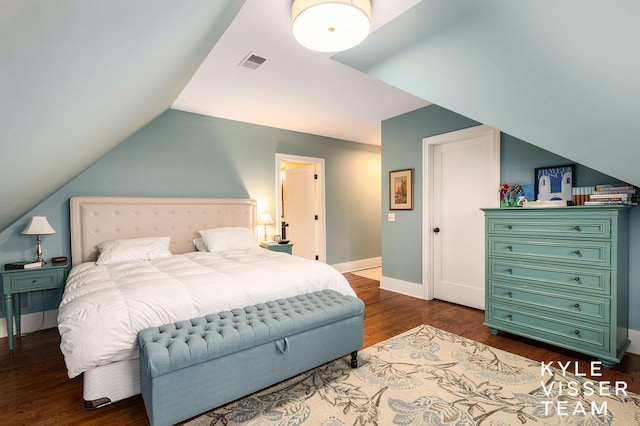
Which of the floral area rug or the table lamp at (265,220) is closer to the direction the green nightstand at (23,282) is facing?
the floral area rug

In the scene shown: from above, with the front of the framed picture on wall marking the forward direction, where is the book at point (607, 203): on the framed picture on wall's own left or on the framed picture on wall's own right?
on the framed picture on wall's own left

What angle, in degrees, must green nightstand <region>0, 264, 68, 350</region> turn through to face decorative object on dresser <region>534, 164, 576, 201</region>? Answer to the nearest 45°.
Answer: approximately 45° to its left

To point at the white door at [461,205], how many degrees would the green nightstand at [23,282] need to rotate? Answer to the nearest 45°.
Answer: approximately 45° to its left

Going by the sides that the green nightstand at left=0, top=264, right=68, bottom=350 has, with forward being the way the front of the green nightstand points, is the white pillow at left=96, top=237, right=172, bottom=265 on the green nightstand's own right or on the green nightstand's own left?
on the green nightstand's own left

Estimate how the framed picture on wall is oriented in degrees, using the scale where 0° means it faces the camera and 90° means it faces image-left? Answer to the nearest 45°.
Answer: approximately 45°

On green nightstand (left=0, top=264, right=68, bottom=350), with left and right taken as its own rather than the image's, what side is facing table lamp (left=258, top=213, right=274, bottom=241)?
left

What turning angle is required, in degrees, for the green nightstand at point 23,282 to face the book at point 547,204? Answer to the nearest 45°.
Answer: approximately 45° to its left

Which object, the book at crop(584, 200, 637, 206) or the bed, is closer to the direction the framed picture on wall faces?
the bed

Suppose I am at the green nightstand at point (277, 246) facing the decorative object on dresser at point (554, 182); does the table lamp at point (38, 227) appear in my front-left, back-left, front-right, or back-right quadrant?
back-right

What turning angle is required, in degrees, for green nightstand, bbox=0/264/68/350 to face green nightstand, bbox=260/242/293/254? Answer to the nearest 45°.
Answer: approximately 90° to its left

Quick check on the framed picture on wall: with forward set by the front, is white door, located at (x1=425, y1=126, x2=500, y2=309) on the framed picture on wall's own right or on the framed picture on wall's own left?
on the framed picture on wall's own left

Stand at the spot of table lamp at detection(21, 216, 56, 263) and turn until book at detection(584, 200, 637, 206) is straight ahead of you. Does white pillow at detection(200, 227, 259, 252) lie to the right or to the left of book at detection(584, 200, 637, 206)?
left
